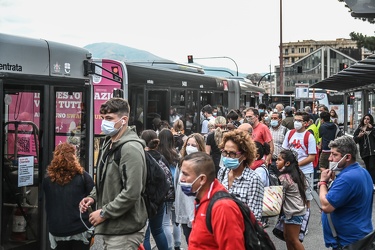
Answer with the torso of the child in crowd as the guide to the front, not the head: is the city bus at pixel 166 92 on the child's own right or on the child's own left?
on the child's own right

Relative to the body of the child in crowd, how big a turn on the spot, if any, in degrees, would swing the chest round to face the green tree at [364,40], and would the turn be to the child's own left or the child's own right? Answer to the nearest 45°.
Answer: approximately 90° to the child's own right

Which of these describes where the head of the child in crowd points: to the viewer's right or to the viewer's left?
to the viewer's left

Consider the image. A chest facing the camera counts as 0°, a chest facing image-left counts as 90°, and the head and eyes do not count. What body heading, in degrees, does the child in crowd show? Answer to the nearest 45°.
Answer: approximately 90°
